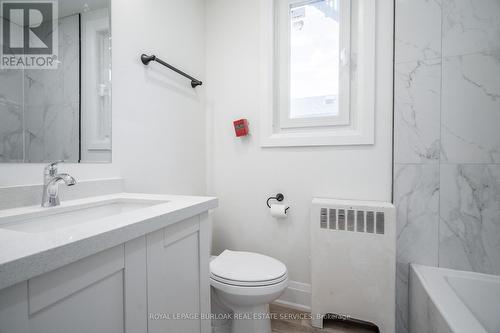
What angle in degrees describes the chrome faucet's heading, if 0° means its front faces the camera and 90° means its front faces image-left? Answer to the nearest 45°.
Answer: approximately 315°

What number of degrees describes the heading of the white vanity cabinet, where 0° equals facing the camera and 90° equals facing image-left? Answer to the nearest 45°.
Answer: approximately 315°

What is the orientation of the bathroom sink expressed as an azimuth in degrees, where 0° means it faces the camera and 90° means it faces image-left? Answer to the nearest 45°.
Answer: approximately 315°

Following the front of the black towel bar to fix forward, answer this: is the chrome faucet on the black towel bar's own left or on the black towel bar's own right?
on the black towel bar's own right

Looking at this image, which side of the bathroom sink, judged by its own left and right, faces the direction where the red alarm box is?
left

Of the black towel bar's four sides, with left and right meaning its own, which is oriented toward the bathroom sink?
right
